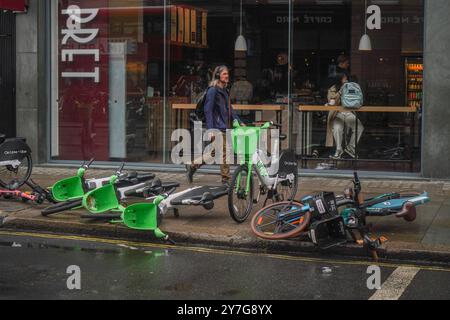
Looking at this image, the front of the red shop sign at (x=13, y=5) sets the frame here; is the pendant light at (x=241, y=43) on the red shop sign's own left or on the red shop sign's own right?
on the red shop sign's own left

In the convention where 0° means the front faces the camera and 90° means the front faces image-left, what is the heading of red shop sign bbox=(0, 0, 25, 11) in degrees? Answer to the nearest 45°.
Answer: approximately 0°

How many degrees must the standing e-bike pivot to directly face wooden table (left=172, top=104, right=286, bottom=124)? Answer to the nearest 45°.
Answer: approximately 135° to its right

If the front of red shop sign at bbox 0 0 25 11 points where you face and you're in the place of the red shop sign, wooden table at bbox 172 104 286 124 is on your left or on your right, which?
on your left

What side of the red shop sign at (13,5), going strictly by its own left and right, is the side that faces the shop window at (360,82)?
left

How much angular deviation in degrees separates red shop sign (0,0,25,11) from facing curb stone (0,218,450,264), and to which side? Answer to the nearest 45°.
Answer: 0° — it already faces it

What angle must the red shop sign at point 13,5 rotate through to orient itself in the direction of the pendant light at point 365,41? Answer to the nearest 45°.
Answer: approximately 45° to its left

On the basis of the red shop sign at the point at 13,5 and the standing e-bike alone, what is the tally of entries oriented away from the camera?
0

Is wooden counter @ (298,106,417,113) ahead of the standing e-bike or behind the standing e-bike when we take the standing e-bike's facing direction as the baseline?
behind
